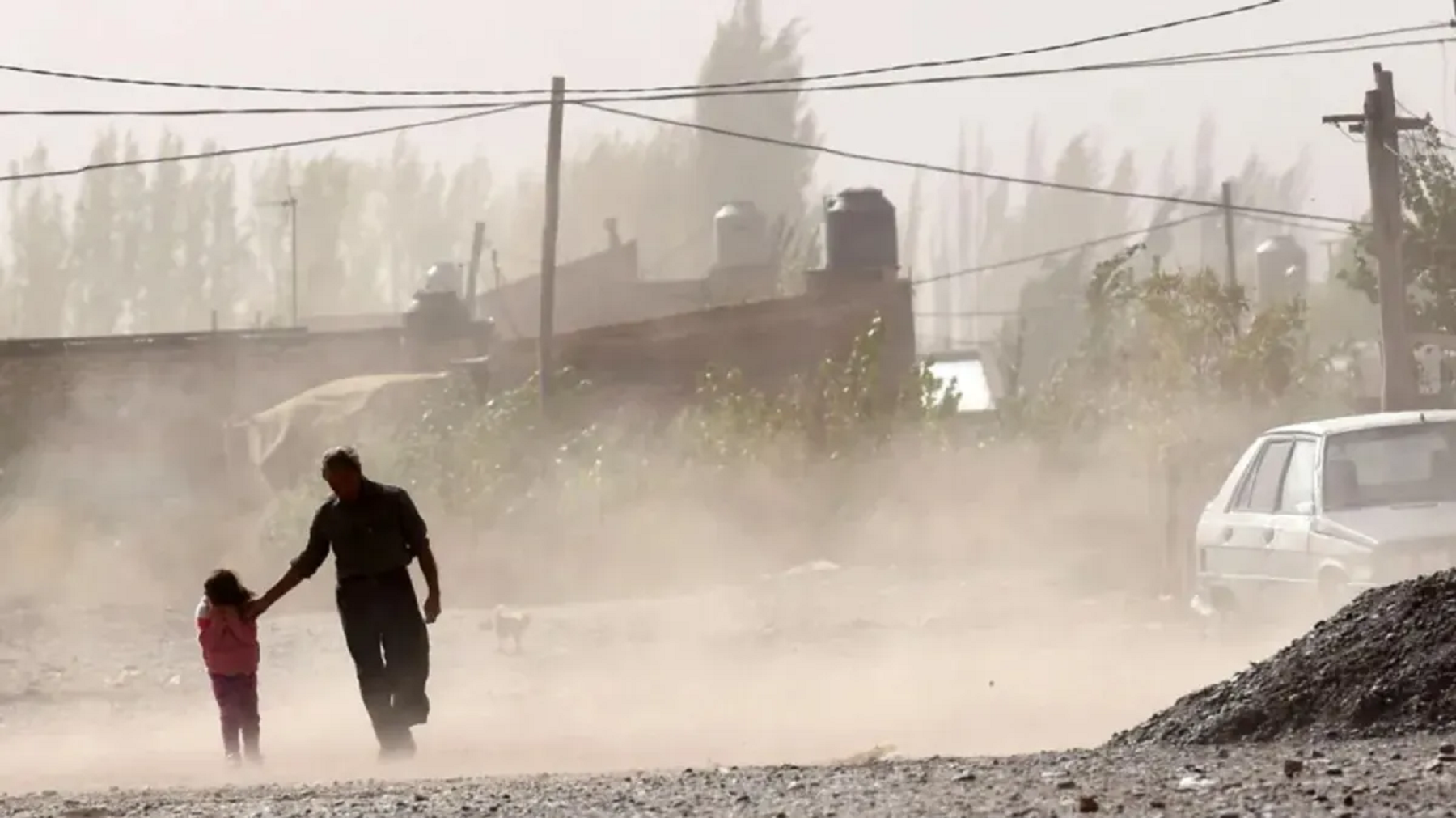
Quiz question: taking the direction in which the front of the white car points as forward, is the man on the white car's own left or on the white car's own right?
on the white car's own right

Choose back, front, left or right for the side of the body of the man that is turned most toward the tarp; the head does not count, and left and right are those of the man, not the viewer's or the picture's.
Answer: back

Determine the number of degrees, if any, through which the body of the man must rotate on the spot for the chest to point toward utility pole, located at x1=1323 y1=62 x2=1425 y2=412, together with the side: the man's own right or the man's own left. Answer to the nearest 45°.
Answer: approximately 135° to the man's own left

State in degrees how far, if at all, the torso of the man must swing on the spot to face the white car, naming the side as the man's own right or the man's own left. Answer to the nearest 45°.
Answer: approximately 90° to the man's own left

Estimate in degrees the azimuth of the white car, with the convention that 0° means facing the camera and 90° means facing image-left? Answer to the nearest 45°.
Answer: approximately 315°

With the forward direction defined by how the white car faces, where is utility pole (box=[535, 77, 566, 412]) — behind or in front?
behind

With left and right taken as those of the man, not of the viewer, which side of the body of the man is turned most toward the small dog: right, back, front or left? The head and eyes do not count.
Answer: back

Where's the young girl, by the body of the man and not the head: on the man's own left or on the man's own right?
on the man's own right

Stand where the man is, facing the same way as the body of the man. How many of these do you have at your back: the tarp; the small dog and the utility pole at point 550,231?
3
